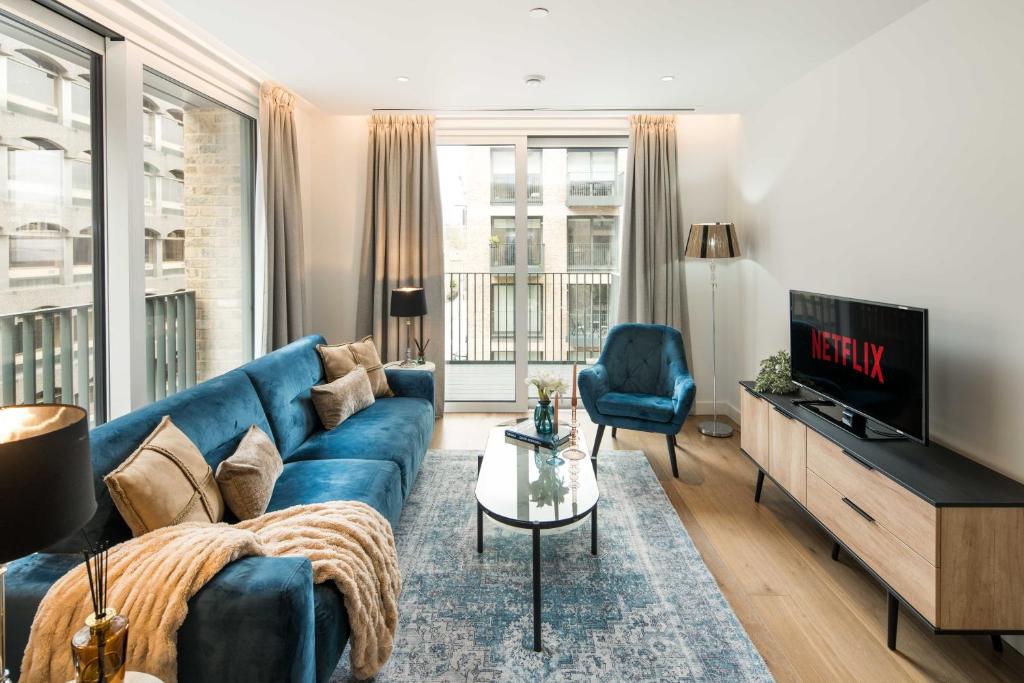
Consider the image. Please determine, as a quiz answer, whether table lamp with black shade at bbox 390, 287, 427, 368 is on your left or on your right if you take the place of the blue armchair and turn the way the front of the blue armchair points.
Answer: on your right

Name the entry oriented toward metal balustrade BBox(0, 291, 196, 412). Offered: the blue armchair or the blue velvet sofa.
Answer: the blue armchair

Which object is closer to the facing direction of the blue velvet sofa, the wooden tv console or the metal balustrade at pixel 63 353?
the wooden tv console

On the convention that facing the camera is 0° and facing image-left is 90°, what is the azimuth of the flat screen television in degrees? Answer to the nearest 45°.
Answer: approximately 45°

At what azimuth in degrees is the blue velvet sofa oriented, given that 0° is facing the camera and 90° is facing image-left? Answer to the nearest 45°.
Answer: approximately 315°

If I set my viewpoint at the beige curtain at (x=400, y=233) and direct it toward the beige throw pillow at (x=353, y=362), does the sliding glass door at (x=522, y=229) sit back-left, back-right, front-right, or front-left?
back-left

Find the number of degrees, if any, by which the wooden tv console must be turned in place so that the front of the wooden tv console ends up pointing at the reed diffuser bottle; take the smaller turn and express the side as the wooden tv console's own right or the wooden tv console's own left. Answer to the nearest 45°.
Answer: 0° — it already faces it
